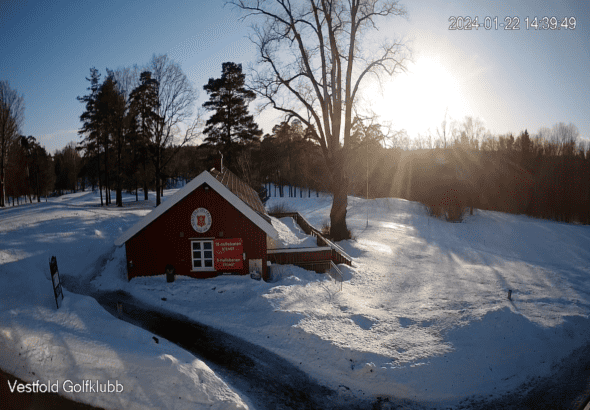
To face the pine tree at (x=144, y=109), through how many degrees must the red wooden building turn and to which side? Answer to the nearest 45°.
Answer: approximately 180°

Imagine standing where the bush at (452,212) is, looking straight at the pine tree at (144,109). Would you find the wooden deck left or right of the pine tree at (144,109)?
left

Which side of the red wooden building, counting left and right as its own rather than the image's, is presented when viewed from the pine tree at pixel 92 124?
back

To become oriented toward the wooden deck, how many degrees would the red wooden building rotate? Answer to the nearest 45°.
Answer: approximately 90° to its left

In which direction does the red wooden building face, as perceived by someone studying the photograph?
facing the viewer

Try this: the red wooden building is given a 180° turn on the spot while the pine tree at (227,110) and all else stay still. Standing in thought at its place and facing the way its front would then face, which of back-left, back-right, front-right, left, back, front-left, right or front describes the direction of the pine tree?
front
